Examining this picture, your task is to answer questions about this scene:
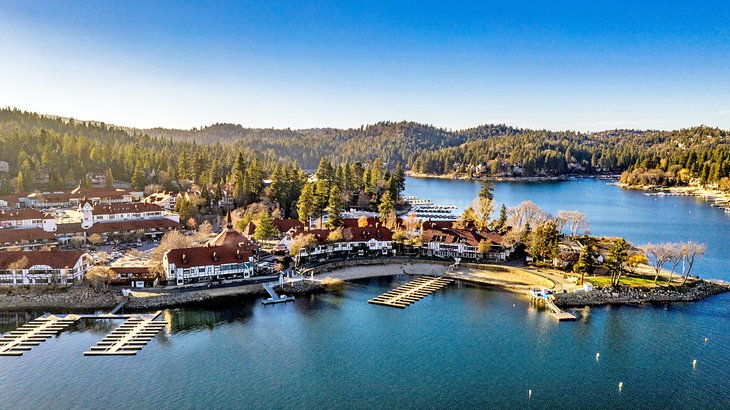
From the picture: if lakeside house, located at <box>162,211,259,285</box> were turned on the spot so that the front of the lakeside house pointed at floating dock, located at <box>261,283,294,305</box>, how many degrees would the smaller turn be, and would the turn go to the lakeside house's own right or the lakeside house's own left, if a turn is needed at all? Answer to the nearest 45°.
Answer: approximately 45° to the lakeside house's own left

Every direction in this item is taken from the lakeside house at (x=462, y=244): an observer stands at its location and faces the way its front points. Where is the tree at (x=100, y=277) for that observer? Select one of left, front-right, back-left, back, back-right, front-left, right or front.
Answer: front-right

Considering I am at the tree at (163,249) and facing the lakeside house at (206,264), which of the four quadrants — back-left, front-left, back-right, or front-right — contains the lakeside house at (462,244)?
front-left

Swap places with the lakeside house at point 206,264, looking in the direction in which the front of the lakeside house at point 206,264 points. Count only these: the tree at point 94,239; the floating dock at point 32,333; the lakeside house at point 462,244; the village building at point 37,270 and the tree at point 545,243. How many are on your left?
2

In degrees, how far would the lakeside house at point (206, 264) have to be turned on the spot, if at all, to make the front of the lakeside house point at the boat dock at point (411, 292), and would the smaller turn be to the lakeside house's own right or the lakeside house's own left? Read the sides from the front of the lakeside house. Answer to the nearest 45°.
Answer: approximately 90° to the lakeside house's own left

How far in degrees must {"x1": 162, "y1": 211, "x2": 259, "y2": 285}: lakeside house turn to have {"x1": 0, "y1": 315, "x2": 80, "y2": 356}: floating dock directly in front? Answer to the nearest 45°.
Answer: approximately 45° to its right

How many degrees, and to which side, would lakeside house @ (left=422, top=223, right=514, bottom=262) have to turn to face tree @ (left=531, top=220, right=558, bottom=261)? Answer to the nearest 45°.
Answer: approximately 90° to its left

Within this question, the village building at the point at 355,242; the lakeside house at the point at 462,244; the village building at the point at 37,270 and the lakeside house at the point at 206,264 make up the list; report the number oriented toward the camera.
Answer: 4

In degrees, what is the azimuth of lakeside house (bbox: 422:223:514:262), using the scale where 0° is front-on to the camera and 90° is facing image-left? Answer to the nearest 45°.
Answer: approximately 0°

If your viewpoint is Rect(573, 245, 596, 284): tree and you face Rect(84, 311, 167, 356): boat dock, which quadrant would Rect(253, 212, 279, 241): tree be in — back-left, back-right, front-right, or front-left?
front-right

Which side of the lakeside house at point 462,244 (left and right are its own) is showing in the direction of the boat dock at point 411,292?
front

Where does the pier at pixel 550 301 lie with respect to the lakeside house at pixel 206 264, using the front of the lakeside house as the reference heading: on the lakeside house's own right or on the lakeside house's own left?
on the lakeside house's own left

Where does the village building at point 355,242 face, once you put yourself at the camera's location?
facing the viewer

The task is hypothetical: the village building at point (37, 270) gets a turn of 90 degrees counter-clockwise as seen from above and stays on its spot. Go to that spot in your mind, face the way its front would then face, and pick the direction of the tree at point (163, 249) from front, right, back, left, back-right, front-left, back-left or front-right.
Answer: front

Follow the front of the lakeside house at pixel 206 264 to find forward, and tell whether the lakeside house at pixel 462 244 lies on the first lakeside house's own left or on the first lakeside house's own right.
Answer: on the first lakeside house's own left

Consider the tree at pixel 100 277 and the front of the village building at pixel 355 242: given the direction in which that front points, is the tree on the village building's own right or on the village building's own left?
on the village building's own right

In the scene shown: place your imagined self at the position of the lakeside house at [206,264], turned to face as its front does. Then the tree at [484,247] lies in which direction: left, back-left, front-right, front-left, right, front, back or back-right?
left

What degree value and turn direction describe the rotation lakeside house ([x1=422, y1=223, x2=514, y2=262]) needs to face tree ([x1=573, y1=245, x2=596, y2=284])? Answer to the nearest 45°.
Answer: approximately 45° to its left

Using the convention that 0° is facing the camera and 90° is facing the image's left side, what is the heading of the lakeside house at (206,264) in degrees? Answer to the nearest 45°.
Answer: approximately 0°

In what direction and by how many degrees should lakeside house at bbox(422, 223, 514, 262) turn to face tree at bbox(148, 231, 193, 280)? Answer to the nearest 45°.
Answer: approximately 45° to its right

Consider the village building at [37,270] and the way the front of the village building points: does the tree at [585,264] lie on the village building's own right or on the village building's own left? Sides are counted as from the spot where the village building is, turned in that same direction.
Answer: on the village building's own left

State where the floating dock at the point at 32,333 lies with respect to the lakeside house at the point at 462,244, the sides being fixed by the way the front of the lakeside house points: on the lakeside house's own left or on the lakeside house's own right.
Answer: on the lakeside house's own right
